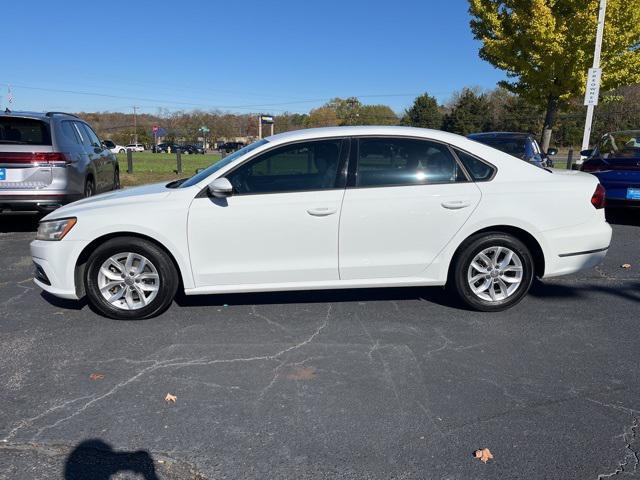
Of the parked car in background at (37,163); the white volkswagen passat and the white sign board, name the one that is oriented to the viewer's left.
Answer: the white volkswagen passat

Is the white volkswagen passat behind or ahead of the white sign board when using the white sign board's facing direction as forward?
ahead

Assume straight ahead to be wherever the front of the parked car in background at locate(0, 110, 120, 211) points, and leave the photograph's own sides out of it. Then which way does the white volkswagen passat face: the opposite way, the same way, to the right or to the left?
to the left

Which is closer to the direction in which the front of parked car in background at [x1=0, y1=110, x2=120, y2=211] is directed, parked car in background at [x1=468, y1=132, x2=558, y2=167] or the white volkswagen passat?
the parked car in background

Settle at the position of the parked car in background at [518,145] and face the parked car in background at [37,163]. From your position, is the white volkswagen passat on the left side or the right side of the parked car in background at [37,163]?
left

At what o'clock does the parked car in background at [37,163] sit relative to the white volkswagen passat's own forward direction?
The parked car in background is roughly at 1 o'clock from the white volkswagen passat.

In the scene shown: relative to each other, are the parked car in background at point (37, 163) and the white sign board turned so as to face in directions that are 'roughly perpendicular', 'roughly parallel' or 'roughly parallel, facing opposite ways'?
roughly parallel, facing opposite ways

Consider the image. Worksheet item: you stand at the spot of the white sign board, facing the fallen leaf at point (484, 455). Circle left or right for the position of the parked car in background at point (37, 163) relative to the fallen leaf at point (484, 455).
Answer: right

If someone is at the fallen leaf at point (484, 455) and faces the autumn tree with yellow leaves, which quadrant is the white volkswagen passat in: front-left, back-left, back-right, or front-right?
front-left

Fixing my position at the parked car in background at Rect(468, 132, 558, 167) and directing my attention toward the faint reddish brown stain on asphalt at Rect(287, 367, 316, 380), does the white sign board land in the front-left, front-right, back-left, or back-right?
back-left

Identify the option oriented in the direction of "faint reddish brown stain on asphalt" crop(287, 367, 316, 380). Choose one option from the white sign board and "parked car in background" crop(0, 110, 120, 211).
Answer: the white sign board

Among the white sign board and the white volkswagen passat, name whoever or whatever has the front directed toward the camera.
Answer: the white sign board

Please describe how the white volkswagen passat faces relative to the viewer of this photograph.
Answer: facing to the left of the viewer

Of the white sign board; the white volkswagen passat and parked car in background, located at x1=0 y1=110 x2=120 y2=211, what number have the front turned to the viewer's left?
1

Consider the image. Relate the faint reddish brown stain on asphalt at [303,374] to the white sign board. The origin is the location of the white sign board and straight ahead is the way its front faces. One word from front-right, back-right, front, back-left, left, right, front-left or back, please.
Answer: front

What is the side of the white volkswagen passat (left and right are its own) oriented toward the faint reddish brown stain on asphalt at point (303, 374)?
left

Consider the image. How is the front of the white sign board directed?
toward the camera

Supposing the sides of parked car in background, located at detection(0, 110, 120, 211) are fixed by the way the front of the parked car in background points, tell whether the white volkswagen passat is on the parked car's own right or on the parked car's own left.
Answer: on the parked car's own right
